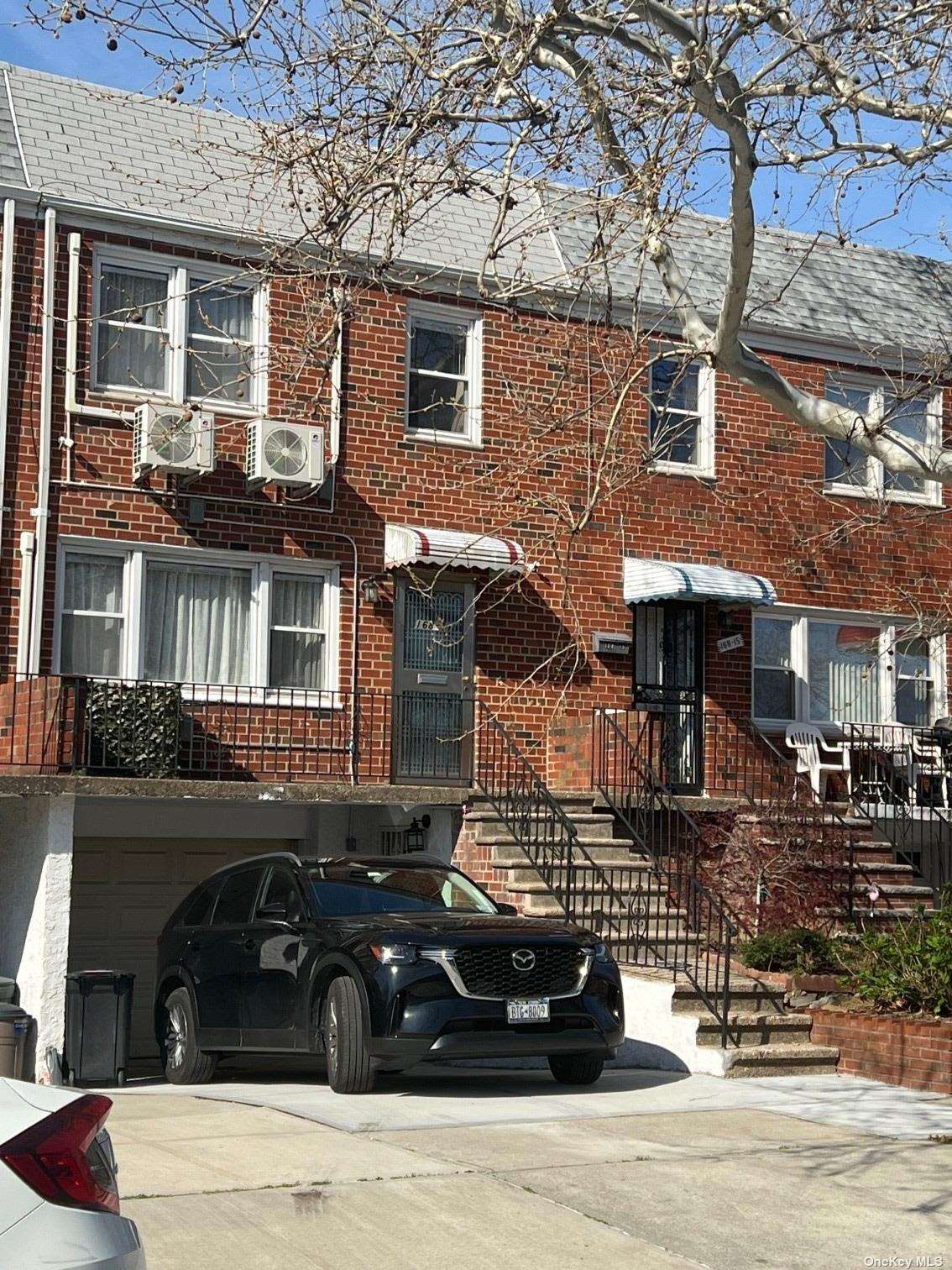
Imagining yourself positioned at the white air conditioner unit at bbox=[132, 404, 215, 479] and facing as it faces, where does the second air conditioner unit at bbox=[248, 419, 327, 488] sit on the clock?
the second air conditioner unit at bbox=[248, 419, 327, 488] is roughly at 10 o'clock from the white air conditioner unit at bbox=[132, 404, 215, 479].

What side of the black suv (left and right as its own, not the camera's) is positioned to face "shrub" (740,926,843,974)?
left

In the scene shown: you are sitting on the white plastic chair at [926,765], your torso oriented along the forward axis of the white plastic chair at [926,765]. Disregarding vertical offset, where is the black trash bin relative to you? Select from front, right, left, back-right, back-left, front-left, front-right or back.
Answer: right

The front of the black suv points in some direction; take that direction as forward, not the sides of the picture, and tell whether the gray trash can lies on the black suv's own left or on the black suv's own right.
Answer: on the black suv's own right

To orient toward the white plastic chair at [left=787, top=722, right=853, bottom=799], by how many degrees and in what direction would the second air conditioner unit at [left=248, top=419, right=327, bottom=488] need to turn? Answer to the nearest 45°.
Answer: approximately 45° to its left

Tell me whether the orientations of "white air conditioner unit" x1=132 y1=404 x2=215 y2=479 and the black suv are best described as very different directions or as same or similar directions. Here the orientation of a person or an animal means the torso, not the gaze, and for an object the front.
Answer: same or similar directions

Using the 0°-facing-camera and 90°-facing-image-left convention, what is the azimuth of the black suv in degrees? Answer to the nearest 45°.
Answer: approximately 315°

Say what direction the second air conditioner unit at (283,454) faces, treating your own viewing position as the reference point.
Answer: facing the viewer and to the right of the viewer

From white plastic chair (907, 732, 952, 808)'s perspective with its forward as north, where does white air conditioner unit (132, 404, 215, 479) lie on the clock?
The white air conditioner unit is roughly at 3 o'clock from the white plastic chair.

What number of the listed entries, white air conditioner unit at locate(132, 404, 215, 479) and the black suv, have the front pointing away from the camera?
0

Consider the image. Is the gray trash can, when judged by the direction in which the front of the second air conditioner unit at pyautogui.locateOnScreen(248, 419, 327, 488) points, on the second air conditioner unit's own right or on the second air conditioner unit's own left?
on the second air conditioner unit's own right

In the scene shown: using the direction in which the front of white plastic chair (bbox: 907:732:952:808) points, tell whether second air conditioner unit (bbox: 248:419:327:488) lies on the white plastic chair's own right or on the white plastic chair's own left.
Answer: on the white plastic chair's own right

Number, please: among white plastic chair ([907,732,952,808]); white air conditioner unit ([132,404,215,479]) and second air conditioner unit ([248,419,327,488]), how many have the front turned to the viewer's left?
0
